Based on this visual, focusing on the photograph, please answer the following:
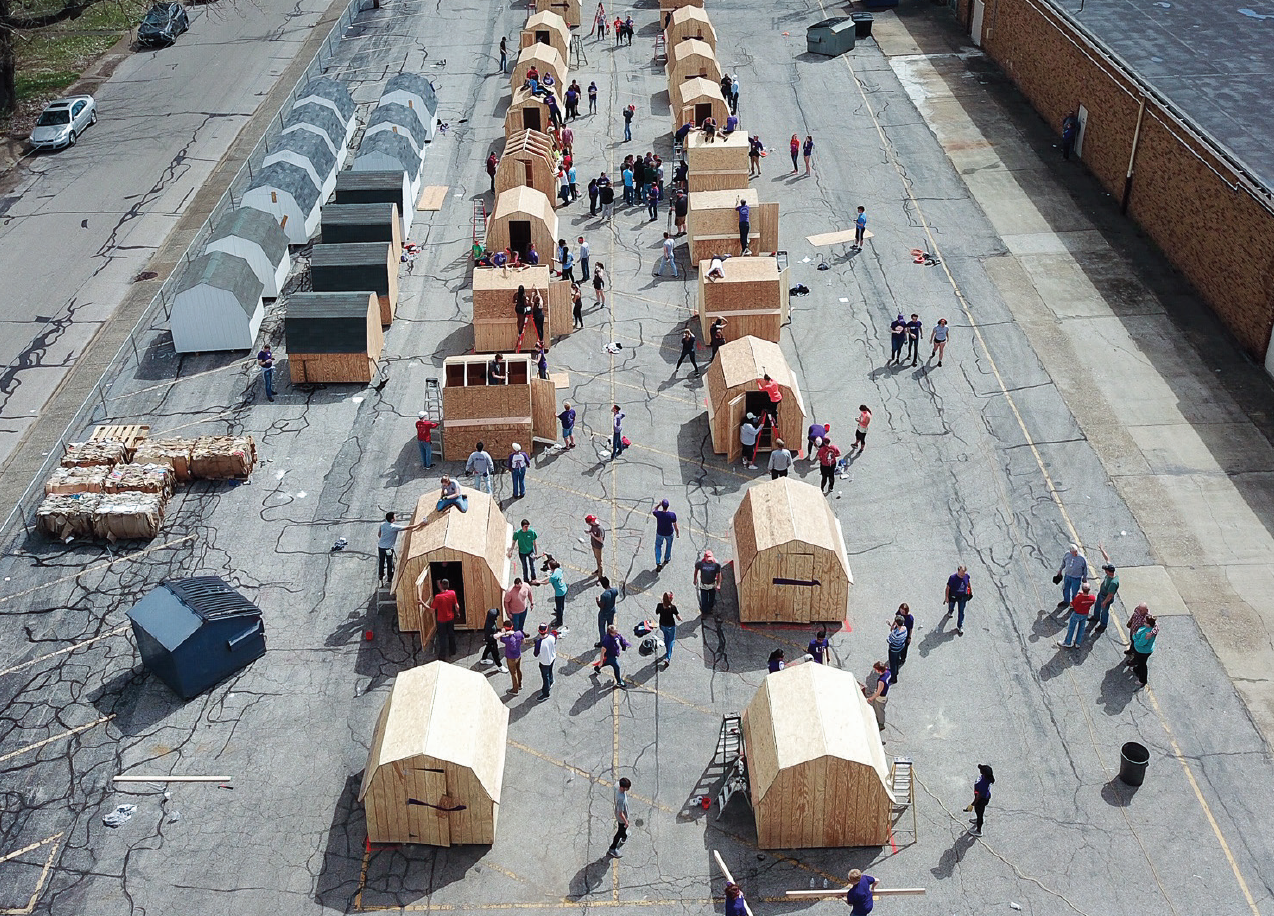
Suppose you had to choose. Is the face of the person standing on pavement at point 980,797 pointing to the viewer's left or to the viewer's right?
to the viewer's left

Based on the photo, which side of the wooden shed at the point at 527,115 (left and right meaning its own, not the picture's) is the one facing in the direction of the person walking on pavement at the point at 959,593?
front

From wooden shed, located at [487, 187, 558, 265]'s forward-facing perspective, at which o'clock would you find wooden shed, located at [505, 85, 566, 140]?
wooden shed, located at [505, 85, 566, 140] is roughly at 6 o'clock from wooden shed, located at [487, 187, 558, 265].

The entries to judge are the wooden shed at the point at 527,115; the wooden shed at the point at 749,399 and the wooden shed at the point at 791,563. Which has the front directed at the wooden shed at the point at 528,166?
the wooden shed at the point at 527,115

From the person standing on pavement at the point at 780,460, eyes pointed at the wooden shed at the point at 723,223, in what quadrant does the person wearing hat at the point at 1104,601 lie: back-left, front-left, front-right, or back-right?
back-right

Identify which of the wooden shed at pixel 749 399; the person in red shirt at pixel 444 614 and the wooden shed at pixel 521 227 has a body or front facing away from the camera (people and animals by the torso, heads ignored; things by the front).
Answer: the person in red shirt

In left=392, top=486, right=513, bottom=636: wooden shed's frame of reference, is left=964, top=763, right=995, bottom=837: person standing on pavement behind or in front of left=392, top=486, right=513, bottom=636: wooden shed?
in front

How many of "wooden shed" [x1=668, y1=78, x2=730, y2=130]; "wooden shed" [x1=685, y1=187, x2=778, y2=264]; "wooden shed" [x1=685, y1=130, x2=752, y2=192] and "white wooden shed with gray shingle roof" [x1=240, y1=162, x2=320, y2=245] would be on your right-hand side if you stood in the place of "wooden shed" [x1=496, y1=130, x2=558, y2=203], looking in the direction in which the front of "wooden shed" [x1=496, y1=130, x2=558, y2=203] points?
1

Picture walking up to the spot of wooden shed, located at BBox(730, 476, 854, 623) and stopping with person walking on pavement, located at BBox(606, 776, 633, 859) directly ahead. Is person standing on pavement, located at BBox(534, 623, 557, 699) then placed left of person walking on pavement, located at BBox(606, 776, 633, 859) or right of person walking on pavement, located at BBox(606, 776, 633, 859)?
right

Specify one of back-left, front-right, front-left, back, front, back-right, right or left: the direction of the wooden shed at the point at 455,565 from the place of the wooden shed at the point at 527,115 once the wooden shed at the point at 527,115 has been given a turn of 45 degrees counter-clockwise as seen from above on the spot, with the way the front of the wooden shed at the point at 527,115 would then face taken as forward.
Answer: front-right
